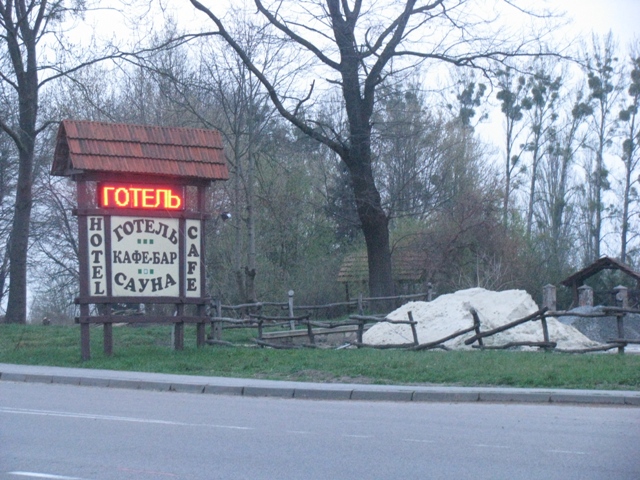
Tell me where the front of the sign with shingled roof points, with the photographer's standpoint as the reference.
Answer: facing the viewer and to the right of the viewer

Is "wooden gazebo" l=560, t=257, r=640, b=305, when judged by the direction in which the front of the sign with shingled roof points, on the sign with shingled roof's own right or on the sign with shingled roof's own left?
on the sign with shingled roof's own left

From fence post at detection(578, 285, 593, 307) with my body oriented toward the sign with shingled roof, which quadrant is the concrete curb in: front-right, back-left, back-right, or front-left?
front-left

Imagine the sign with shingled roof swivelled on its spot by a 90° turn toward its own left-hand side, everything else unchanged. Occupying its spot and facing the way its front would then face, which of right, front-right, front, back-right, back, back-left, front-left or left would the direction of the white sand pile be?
front-right

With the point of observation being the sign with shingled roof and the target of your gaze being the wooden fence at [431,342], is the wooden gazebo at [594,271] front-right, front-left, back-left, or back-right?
front-left

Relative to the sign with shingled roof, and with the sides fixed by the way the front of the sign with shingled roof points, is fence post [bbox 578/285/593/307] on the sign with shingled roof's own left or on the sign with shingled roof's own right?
on the sign with shingled roof's own left

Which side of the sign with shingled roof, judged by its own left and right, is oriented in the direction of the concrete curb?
front

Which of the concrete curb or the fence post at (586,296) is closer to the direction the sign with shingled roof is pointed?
the concrete curb
